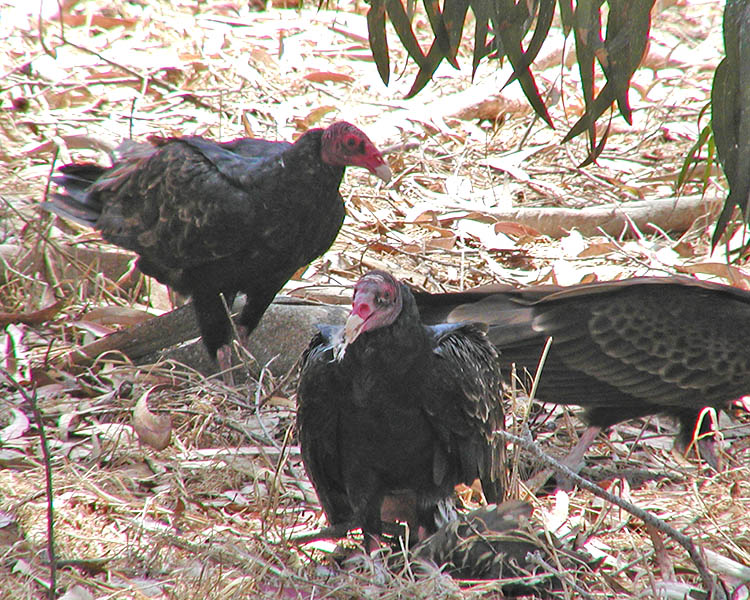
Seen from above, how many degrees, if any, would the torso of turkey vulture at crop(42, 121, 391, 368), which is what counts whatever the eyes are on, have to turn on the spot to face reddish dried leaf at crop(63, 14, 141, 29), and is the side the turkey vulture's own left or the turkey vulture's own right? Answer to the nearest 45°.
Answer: approximately 90° to the turkey vulture's own left

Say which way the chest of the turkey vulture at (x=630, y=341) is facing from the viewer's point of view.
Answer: to the viewer's right

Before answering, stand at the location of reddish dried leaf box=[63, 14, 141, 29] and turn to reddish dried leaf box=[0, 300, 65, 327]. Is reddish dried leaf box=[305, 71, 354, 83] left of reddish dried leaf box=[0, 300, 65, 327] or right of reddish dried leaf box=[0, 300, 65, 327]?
left

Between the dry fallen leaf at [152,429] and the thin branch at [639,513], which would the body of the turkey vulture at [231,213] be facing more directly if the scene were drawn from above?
the thin branch

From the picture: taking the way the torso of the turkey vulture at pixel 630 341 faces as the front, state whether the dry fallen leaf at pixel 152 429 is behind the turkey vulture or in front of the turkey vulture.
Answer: behind

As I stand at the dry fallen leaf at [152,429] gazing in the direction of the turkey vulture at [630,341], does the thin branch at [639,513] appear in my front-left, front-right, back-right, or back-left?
front-right

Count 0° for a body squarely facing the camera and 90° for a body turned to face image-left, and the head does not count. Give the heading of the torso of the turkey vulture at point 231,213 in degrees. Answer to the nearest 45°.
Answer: approximately 270°

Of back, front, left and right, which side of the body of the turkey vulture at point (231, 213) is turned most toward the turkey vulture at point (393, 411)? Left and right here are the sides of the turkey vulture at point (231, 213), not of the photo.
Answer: right

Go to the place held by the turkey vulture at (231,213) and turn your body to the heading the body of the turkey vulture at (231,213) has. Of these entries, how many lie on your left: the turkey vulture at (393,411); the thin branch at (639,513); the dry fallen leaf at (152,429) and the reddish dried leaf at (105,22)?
1

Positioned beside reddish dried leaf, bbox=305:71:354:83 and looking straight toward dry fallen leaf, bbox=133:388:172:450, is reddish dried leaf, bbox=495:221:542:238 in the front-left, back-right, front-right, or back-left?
front-left

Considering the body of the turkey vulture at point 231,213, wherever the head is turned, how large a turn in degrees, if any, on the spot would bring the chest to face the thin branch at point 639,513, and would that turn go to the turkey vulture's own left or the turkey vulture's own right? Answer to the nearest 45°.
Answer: approximately 45° to the turkey vulture's own right

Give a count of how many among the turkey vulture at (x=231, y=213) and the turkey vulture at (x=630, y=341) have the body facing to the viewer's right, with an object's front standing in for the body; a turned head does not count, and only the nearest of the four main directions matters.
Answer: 2

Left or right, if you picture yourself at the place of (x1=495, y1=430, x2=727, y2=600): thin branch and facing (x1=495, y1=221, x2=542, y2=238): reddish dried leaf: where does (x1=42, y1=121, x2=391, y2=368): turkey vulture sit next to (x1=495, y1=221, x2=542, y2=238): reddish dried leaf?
left
